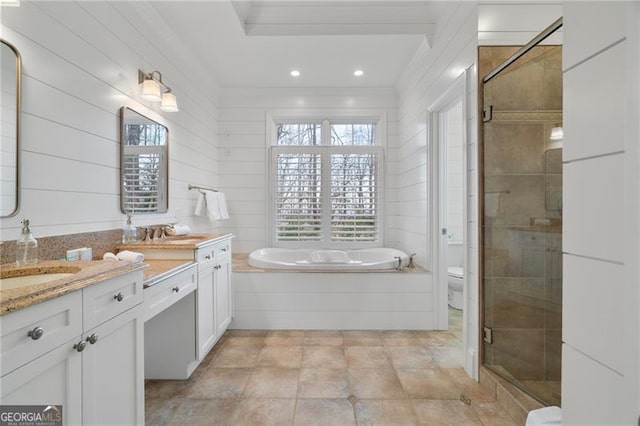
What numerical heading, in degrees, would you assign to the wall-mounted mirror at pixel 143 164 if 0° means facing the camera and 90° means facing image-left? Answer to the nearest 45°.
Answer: approximately 315°

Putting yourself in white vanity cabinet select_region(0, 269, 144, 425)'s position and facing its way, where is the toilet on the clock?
The toilet is roughly at 10 o'clock from the white vanity cabinet.

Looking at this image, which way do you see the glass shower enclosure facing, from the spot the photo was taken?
facing the viewer and to the left of the viewer

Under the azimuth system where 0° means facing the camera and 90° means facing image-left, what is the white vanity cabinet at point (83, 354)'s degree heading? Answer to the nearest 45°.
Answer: approximately 315°

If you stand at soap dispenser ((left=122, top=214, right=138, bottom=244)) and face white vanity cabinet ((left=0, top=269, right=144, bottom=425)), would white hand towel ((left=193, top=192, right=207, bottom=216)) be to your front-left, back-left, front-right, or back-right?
back-left

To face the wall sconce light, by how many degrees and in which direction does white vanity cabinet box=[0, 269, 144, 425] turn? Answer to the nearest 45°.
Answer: approximately 135° to its left

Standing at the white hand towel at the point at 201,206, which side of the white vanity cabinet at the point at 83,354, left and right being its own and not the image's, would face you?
left

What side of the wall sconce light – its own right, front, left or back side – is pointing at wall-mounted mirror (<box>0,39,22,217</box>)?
right

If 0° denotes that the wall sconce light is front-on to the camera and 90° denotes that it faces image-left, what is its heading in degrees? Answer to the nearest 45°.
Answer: approximately 315°

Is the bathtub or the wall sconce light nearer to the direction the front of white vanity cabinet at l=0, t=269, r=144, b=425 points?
the bathtub

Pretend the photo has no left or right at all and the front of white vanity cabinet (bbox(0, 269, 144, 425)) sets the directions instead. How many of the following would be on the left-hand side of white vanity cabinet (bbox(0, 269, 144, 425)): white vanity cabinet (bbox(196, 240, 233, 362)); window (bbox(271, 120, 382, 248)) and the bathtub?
3

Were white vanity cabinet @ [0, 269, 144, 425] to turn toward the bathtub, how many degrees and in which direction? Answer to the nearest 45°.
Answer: approximately 90° to its left

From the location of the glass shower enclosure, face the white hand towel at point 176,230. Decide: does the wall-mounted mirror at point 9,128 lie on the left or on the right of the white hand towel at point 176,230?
left
